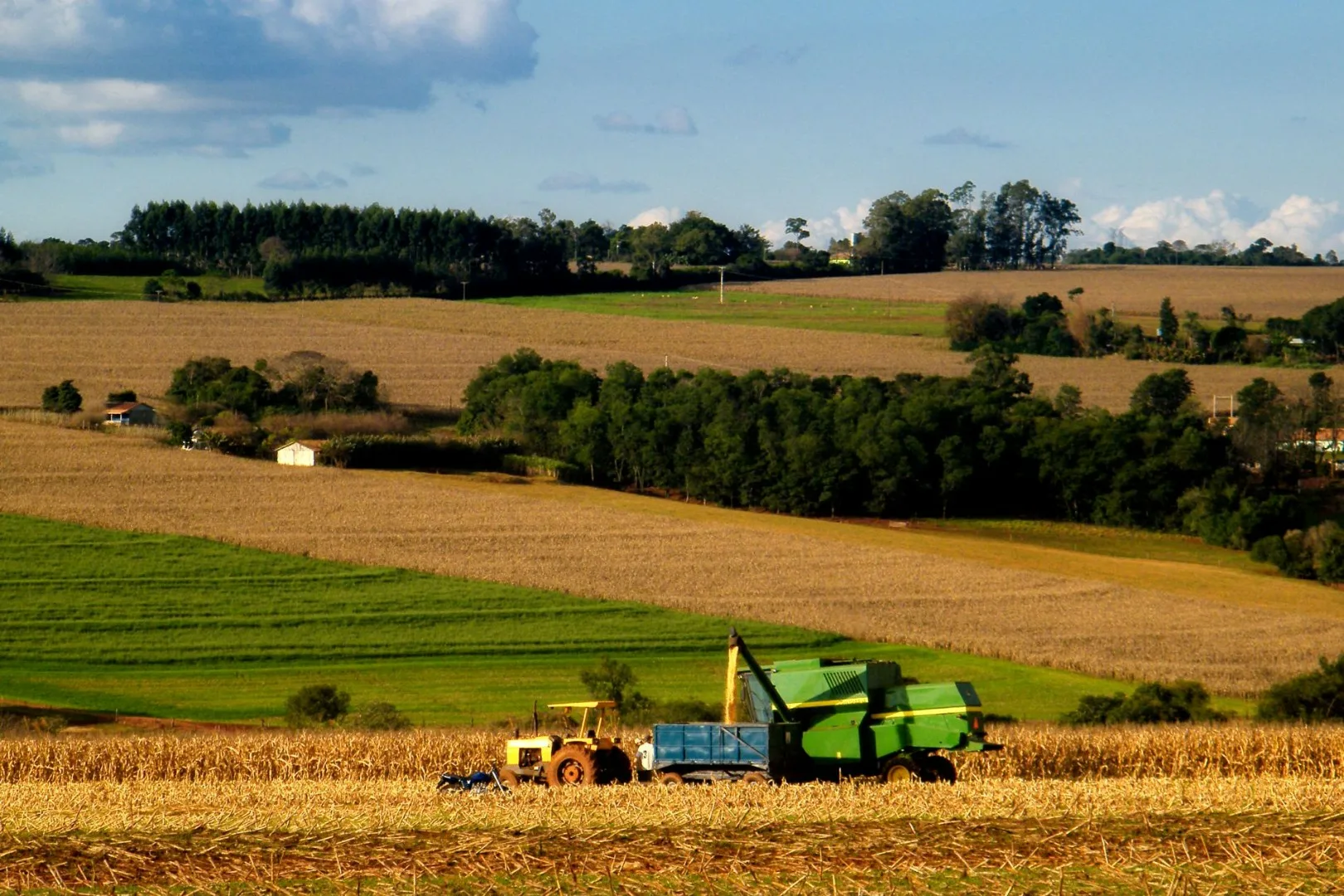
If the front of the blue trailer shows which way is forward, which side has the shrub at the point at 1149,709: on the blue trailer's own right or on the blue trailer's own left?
on the blue trailer's own right

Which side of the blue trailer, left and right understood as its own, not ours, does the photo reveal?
left

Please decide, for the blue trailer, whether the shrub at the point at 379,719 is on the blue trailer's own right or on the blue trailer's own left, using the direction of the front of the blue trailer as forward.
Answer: on the blue trailer's own right

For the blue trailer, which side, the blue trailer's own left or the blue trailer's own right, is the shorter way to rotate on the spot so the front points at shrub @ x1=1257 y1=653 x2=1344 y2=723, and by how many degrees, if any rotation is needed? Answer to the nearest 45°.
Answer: approximately 135° to the blue trailer's own right
